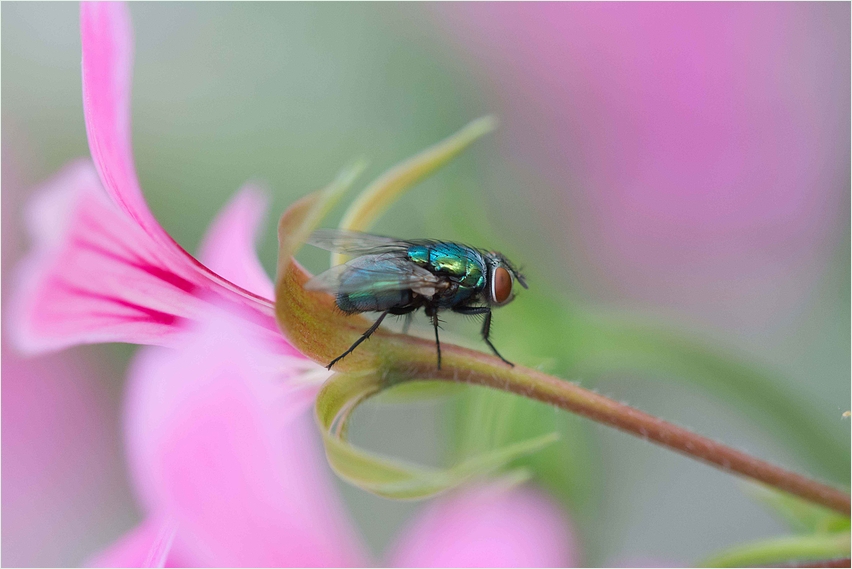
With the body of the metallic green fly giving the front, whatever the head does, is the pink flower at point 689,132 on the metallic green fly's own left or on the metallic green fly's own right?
on the metallic green fly's own left

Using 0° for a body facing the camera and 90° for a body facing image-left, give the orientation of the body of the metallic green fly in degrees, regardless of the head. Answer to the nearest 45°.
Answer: approximately 270°
